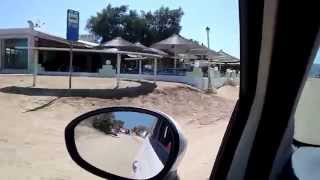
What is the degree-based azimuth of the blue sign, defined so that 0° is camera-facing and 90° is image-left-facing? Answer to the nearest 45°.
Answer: approximately 0°

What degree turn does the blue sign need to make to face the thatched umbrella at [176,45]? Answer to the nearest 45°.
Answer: approximately 135° to its left
